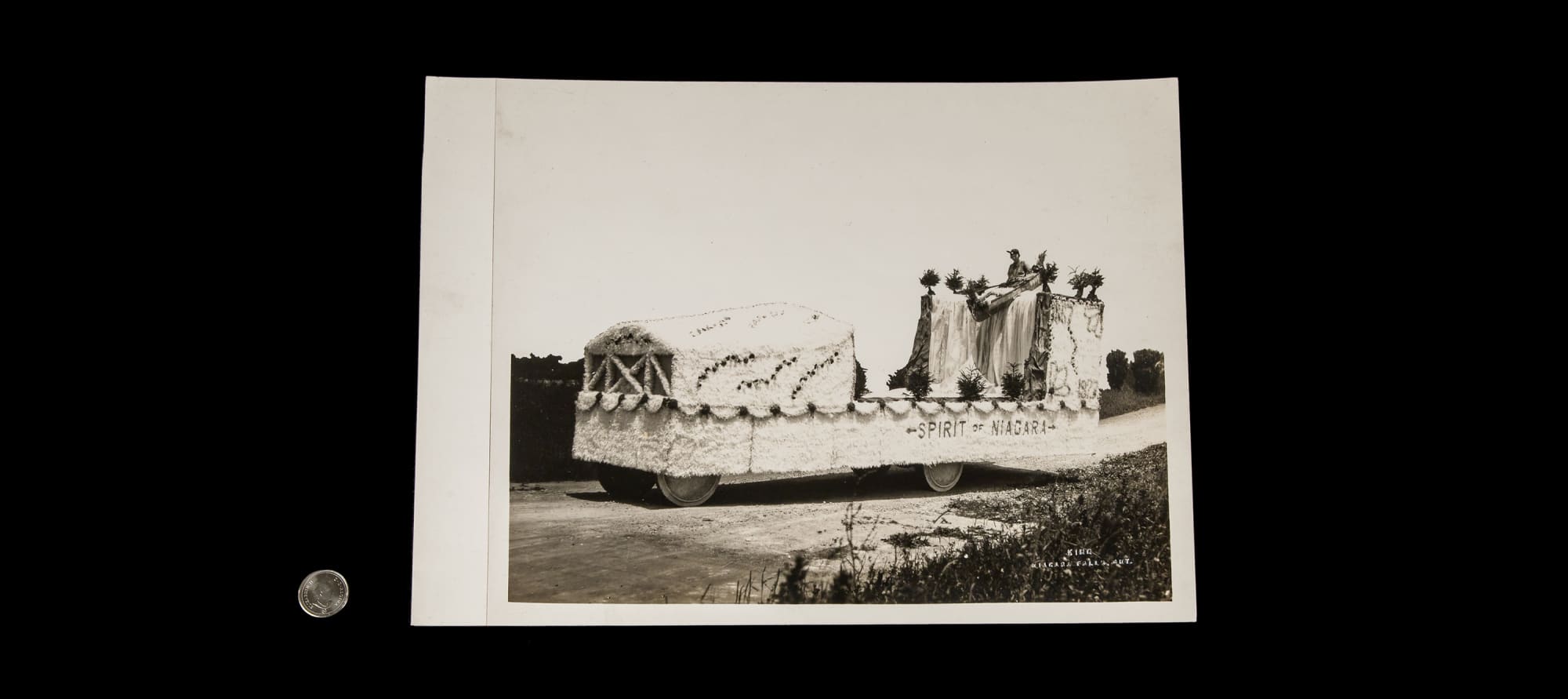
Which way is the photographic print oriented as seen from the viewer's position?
toward the camera

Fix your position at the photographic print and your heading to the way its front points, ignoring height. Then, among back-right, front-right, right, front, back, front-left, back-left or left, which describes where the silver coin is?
right
